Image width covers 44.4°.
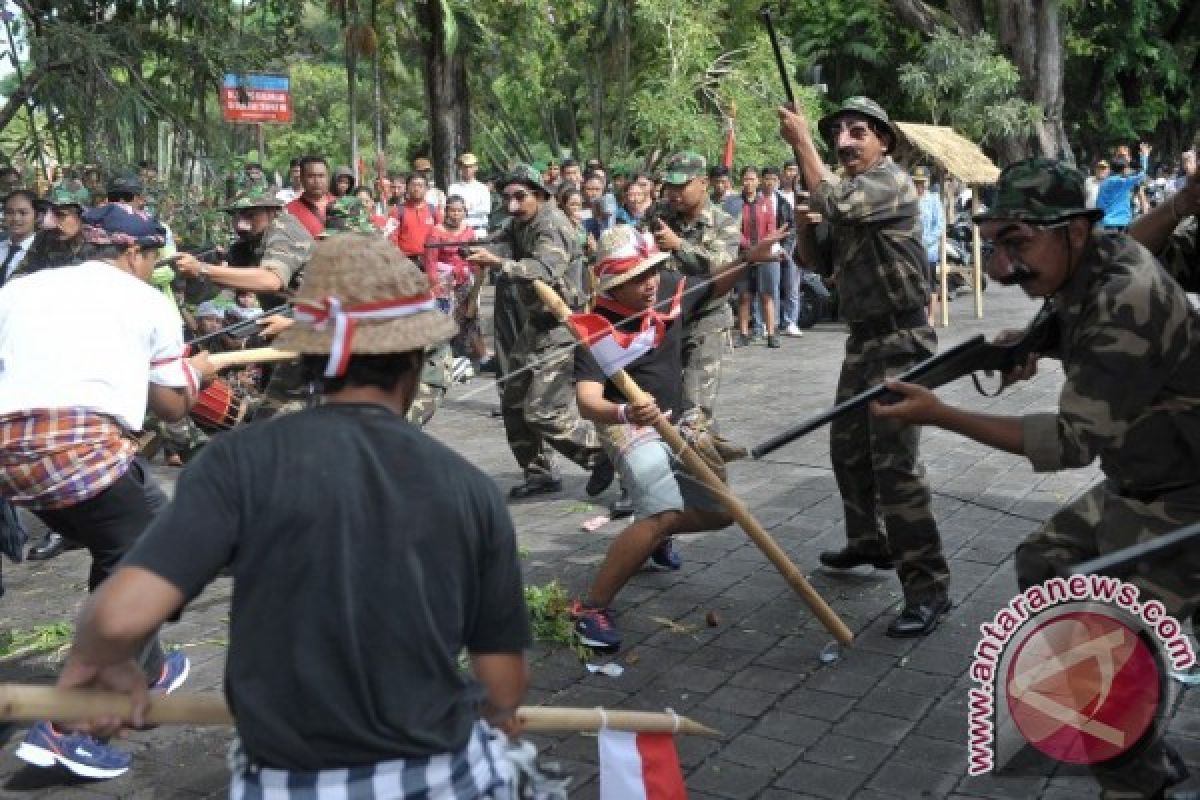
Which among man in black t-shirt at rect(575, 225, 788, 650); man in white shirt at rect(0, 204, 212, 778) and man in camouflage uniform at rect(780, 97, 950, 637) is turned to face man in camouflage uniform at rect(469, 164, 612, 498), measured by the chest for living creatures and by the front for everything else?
the man in white shirt

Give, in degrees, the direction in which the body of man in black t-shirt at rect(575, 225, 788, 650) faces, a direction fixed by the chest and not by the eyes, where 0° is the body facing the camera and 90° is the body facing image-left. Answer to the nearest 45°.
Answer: approximately 315°

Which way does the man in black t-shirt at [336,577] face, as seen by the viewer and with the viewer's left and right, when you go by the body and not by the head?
facing away from the viewer

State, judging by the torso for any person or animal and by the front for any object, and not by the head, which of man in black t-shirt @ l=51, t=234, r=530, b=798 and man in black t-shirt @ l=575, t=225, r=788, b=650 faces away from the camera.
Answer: man in black t-shirt @ l=51, t=234, r=530, b=798

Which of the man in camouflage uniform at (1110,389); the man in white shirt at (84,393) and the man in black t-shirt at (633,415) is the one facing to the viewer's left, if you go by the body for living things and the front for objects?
the man in camouflage uniform

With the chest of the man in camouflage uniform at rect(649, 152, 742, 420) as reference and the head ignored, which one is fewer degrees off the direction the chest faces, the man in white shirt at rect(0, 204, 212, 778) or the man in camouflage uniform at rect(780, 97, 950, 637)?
the man in white shirt

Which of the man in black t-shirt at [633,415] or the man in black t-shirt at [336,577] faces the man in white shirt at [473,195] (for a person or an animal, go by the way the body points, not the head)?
the man in black t-shirt at [336,577]

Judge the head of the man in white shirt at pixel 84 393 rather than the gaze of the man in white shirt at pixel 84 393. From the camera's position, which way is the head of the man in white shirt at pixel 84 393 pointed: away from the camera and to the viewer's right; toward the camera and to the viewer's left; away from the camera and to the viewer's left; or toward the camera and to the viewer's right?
away from the camera and to the viewer's right

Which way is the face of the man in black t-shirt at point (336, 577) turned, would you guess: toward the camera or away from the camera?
away from the camera

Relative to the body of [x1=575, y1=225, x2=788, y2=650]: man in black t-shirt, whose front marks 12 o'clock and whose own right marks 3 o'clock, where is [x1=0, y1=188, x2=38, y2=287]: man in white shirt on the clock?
The man in white shirt is roughly at 6 o'clock from the man in black t-shirt.

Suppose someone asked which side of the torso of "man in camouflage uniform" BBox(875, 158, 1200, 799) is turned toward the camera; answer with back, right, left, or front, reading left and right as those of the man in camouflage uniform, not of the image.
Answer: left
